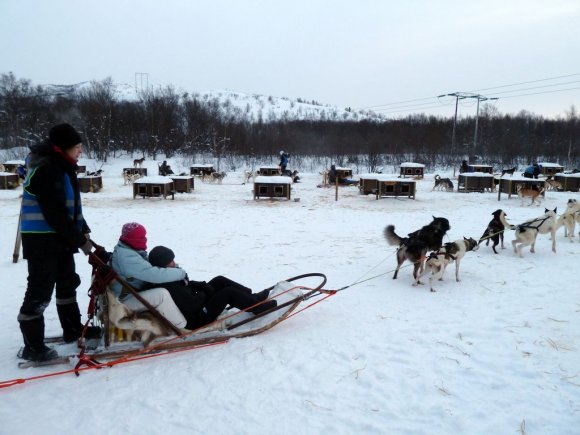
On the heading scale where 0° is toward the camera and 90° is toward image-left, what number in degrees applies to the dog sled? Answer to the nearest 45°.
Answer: approximately 270°

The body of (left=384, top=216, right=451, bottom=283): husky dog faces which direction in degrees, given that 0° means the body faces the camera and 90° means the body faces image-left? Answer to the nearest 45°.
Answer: approximately 225°

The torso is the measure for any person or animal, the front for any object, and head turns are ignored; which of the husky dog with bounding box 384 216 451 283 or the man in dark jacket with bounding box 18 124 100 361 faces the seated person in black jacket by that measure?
the man in dark jacket

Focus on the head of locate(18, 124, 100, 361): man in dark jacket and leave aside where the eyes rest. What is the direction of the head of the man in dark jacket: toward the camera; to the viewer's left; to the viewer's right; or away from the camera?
to the viewer's right

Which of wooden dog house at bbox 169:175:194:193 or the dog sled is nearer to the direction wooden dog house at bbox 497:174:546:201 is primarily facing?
the dog sled

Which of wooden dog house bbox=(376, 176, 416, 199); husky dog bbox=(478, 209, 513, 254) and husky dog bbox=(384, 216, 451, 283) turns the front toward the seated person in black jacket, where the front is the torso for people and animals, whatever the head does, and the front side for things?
the wooden dog house

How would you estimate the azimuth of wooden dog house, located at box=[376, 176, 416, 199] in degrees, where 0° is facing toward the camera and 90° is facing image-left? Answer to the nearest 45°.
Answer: approximately 0°

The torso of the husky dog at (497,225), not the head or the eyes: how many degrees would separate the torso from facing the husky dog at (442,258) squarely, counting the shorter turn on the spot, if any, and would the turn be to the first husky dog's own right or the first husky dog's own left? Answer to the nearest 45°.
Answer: approximately 135° to the first husky dog's own right

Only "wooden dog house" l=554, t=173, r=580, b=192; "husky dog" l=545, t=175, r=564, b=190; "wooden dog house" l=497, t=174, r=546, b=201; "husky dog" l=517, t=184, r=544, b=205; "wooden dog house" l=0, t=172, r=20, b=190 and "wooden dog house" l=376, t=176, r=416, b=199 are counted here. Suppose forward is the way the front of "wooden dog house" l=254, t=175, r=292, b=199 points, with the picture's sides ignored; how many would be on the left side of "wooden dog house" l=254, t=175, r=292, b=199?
5

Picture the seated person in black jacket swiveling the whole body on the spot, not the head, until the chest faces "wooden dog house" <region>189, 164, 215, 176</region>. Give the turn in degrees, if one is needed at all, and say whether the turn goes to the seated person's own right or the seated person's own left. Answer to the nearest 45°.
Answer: approximately 90° to the seated person's own left

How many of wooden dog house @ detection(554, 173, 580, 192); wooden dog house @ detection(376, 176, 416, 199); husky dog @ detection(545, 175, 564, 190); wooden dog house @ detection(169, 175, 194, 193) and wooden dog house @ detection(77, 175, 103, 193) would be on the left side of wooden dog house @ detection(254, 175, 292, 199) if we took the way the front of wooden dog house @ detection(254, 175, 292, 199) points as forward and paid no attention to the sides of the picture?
3

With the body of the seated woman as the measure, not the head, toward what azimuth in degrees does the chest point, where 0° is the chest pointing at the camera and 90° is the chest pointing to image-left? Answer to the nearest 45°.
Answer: approximately 270°

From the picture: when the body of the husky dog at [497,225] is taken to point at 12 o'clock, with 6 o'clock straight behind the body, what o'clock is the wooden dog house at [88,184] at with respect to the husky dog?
The wooden dog house is roughly at 8 o'clock from the husky dog.

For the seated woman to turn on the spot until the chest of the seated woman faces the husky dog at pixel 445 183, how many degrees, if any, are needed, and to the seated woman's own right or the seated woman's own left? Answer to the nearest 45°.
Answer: approximately 45° to the seated woman's own left
